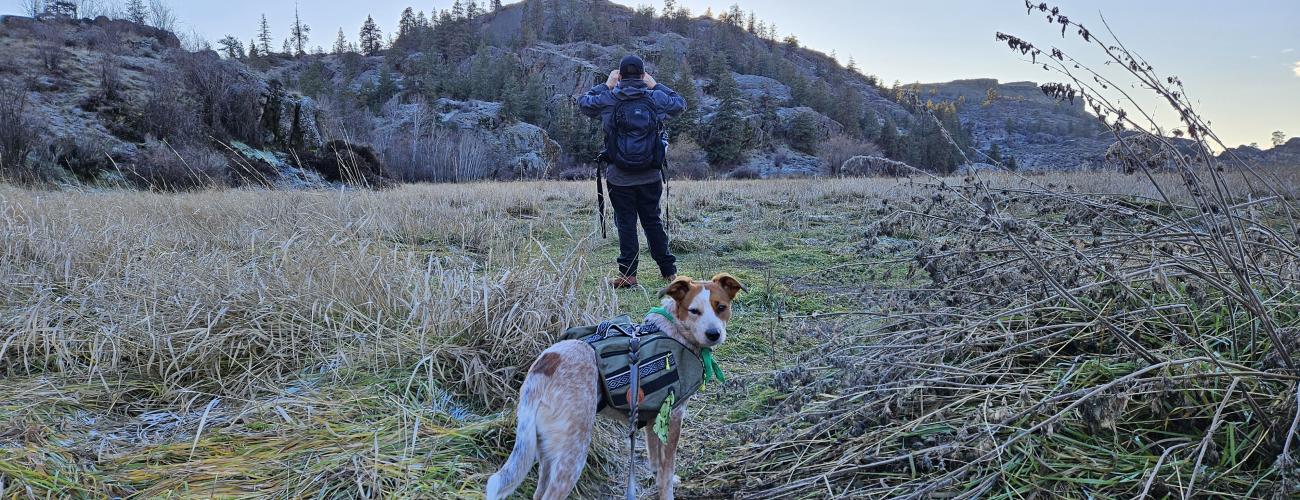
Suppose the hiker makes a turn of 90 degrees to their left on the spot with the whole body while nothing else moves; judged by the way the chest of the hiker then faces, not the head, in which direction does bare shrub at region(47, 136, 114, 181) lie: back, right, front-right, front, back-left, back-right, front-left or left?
front-right

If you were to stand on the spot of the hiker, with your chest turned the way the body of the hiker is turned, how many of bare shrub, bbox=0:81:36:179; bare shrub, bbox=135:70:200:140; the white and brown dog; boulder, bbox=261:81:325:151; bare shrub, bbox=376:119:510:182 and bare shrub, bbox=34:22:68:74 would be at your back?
1

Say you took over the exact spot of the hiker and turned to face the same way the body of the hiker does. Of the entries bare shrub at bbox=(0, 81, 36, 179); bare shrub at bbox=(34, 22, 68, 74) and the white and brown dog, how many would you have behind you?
1

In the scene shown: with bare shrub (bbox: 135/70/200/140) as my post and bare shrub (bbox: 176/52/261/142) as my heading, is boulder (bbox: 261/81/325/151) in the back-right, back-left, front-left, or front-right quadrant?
front-right

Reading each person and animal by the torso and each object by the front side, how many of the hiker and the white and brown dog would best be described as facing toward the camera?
0

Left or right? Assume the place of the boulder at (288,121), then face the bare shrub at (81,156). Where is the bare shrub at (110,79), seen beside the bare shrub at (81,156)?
right

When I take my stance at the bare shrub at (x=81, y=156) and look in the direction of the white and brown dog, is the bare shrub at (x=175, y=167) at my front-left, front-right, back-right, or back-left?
front-left

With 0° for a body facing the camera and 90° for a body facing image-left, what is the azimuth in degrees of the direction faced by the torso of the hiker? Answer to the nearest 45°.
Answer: approximately 180°

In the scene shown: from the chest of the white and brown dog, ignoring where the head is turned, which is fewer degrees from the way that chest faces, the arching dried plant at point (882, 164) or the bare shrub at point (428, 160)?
the arching dried plant

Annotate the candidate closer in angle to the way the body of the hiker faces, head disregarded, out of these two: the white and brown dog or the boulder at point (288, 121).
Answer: the boulder

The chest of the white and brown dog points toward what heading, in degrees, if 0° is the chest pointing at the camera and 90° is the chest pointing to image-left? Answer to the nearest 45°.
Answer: approximately 225°

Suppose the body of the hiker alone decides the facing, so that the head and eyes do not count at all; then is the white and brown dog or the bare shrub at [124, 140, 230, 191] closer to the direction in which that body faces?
the bare shrub

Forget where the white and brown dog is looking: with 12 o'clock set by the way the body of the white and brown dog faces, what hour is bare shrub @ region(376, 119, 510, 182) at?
The bare shrub is roughly at 10 o'clock from the white and brown dog.

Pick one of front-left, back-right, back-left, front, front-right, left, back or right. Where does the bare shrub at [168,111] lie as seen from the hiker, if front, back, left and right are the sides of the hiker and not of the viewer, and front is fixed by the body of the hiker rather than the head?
front-left

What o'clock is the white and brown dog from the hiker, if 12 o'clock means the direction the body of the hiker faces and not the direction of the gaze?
The white and brown dog is roughly at 6 o'clock from the hiker.

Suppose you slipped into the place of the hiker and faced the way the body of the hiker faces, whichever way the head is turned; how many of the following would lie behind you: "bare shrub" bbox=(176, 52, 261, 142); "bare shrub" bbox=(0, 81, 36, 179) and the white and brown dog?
1

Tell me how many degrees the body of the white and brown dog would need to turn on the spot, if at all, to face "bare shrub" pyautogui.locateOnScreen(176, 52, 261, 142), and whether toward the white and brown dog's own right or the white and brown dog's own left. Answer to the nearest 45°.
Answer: approximately 90° to the white and brown dog's own left

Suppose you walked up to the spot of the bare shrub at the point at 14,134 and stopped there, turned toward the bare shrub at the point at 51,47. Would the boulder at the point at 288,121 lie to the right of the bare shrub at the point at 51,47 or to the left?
right

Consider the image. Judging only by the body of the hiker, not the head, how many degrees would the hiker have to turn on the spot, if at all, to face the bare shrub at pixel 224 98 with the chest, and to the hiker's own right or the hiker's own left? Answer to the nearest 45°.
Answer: approximately 45° to the hiker's own left

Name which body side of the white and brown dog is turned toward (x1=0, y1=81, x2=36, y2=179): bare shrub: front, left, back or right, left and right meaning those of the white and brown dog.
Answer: left

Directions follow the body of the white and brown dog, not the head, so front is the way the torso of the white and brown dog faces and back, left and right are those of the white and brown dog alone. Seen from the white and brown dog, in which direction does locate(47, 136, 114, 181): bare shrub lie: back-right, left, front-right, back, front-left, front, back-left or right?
left
